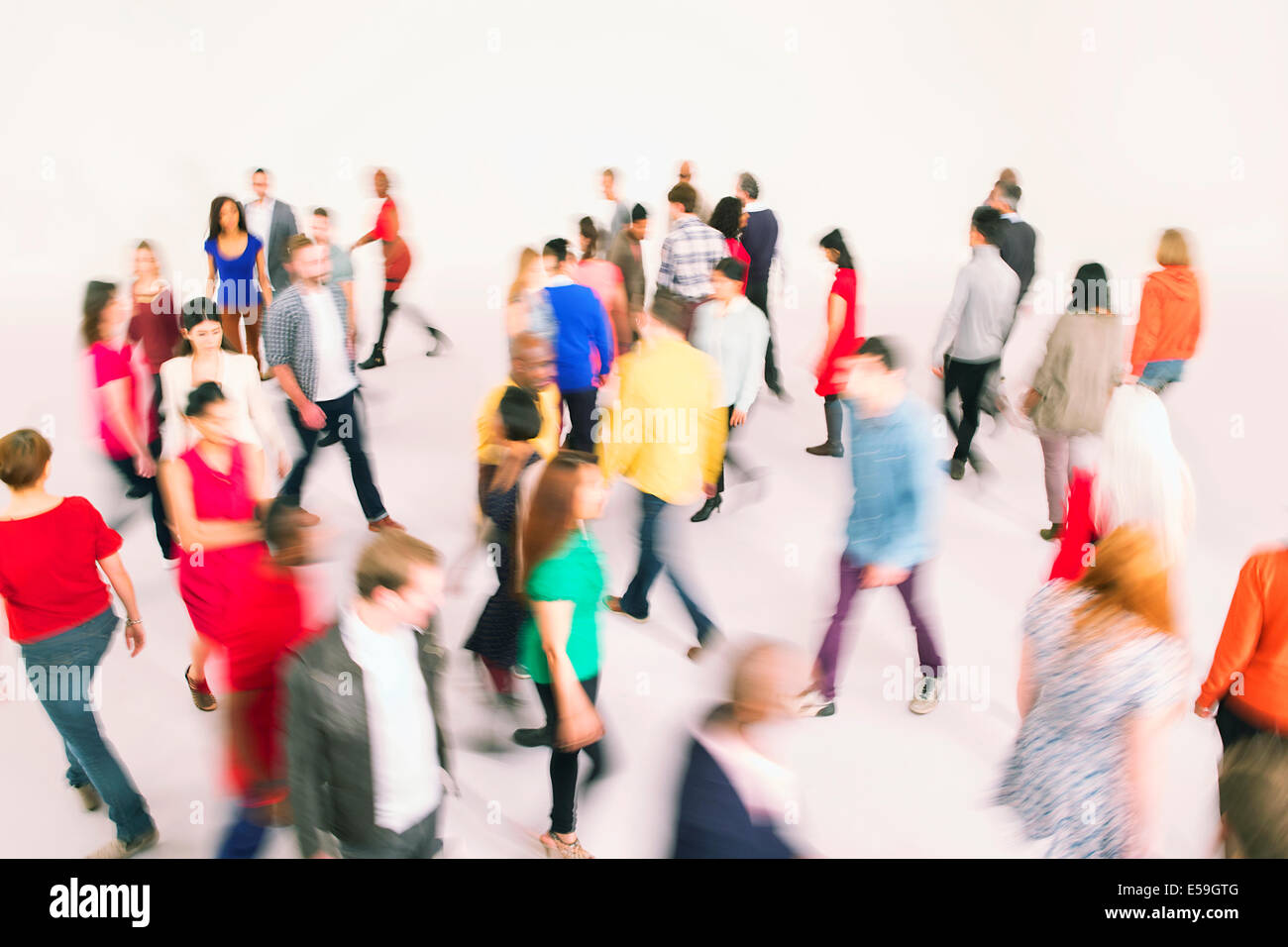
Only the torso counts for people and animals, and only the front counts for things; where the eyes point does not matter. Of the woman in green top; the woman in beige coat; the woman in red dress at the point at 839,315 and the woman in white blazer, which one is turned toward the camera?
the woman in white blazer

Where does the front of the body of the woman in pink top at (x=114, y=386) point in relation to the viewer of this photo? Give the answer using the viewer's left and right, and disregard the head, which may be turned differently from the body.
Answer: facing to the right of the viewer

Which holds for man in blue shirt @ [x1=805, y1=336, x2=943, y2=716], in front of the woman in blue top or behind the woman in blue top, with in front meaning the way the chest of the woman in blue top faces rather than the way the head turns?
in front

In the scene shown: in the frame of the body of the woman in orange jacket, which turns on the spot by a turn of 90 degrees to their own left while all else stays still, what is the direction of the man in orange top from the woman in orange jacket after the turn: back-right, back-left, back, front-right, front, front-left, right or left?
left

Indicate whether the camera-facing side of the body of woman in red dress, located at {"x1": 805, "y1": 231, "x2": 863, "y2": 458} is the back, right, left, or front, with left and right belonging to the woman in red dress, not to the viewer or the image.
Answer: left

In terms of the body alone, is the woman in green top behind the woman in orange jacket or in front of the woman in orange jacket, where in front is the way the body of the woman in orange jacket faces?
behind

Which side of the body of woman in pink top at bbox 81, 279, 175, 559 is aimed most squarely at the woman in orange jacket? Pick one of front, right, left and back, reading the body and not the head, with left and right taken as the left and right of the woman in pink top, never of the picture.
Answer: front

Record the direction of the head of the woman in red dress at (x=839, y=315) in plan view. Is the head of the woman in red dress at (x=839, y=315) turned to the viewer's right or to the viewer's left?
to the viewer's left

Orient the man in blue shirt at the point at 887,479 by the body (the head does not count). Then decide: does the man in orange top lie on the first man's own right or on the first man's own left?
on the first man's own left

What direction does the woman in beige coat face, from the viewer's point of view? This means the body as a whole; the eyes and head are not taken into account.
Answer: away from the camera

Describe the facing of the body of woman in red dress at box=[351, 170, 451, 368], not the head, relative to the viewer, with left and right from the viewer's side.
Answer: facing to the left of the viewer

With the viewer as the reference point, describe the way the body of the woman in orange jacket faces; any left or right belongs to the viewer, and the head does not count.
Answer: facing away from the viewer

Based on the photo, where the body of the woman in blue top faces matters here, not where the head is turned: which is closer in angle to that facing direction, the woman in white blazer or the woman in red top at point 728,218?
the woman in white blazer

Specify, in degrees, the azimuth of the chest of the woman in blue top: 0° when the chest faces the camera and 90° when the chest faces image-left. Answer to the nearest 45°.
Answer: approximately 0°
